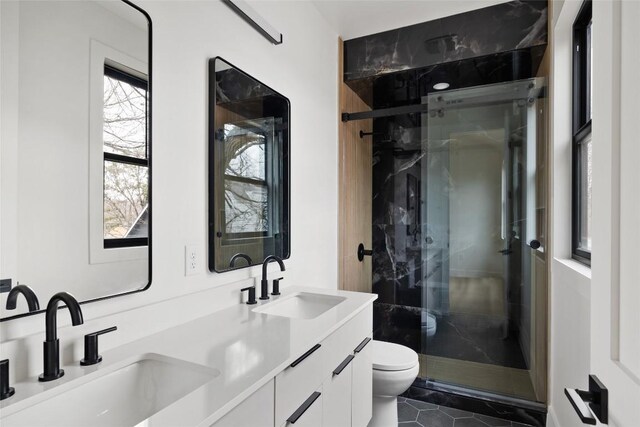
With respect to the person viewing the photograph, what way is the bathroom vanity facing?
facing the viewer and to the right of the viewer

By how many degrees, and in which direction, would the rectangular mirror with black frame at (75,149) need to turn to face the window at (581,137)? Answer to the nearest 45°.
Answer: approximately 45° to its left

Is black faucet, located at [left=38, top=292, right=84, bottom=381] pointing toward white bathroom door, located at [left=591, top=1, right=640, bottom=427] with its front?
yes

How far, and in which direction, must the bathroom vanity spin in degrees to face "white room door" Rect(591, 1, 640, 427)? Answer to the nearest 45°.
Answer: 0° — it already faces it

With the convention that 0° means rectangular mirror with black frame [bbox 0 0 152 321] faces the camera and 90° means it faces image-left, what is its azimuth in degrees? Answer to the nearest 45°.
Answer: approximately 315°

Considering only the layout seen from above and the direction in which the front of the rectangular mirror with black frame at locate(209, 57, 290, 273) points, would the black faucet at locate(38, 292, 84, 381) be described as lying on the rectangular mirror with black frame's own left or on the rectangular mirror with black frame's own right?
on the rectangular mirror with black frame's own right

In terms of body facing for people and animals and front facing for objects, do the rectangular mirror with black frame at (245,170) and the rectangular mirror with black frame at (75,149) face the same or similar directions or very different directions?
same or similar directions

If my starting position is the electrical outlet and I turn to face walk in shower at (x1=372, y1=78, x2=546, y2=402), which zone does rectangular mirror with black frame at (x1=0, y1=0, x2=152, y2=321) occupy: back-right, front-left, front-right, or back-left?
back-right

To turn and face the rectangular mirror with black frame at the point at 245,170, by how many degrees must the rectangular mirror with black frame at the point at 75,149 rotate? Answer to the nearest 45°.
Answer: approximately 90° to its left

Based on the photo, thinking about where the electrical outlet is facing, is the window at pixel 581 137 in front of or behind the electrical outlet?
in front

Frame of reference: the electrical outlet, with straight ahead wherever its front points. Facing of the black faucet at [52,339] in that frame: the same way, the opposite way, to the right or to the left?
the same way

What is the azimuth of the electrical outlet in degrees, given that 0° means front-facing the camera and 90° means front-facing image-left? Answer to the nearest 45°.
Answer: approximately 315°

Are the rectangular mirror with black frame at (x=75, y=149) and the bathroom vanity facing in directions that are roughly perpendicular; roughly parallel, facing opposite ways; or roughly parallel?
roughly parallel
